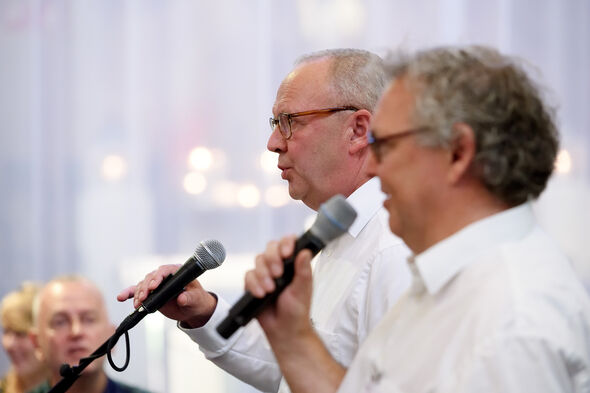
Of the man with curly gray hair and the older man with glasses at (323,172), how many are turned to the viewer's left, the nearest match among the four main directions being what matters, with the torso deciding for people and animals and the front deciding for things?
2

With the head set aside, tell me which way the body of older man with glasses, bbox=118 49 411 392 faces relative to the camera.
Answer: to the viewer's left

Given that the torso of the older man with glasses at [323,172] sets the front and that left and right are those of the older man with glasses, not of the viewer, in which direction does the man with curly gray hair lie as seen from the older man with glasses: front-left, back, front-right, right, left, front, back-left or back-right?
left

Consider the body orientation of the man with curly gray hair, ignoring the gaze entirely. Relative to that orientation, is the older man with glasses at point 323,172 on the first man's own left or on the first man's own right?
on the first man's own right

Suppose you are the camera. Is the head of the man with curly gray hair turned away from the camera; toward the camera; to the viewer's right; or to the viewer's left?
to the viewer's left

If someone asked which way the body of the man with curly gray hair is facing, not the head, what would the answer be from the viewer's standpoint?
to the viewer's left

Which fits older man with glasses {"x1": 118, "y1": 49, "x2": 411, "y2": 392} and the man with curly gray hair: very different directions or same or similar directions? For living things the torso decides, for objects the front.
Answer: same or similar directions

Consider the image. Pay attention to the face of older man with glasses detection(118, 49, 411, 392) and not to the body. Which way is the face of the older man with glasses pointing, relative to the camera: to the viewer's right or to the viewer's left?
to the viewer's left

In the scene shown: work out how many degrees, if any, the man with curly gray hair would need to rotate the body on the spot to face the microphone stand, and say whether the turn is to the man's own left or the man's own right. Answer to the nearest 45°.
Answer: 0° — they already face it
